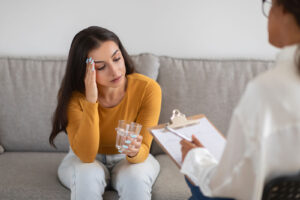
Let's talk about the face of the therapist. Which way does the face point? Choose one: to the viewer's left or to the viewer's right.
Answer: to the viewer's left

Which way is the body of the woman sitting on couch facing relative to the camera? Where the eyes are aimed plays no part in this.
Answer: toward the camera

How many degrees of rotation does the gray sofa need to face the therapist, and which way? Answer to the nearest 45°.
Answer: approximately 45° to its left

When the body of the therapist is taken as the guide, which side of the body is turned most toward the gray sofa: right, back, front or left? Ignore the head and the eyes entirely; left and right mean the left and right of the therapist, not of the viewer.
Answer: front

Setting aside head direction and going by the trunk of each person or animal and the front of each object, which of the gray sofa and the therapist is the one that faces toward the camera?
the gray sofa

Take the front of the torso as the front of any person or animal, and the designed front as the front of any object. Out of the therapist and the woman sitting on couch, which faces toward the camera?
the woman sitting on couch

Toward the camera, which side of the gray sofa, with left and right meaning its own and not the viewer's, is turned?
front

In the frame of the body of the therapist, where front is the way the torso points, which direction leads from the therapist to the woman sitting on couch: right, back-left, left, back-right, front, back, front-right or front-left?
front

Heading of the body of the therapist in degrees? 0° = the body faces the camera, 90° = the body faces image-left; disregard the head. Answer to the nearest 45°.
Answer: approximately 135°
